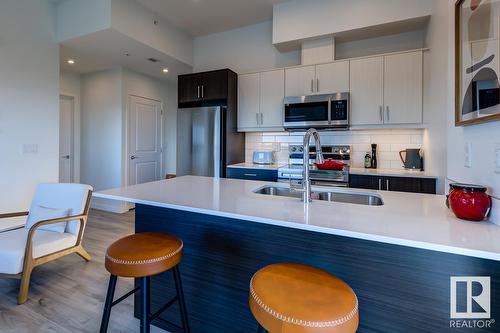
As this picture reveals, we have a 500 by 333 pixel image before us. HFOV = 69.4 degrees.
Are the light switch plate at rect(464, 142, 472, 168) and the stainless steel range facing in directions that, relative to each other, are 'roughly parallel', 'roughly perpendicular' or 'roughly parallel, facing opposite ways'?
roughly perpendicular

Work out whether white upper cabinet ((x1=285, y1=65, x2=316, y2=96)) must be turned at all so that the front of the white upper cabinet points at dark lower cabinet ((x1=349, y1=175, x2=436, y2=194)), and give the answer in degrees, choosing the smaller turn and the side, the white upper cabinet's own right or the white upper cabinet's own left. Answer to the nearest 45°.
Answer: approximately 45° to the white upper cabinet's own left

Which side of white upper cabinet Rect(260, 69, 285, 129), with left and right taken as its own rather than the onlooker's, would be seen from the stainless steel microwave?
left

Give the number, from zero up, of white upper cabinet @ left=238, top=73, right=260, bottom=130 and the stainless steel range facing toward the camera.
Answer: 2

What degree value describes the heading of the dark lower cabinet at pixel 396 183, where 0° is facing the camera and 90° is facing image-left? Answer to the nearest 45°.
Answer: approximately 0°

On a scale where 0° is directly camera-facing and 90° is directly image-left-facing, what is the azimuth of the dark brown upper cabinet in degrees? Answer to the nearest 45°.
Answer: approximately 45°

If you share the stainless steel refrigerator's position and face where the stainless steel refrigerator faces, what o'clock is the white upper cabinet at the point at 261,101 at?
The white upper cabinet is roughly at 8 o'clock from the stainless steel refrigerator.

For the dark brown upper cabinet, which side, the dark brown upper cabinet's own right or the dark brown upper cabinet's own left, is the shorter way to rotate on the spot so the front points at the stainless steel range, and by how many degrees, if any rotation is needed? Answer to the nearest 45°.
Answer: approximately 90° to the dark brown upper cabinet's own left

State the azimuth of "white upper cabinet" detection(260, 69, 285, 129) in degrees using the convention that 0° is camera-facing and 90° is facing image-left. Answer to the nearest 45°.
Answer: approximately 45°
